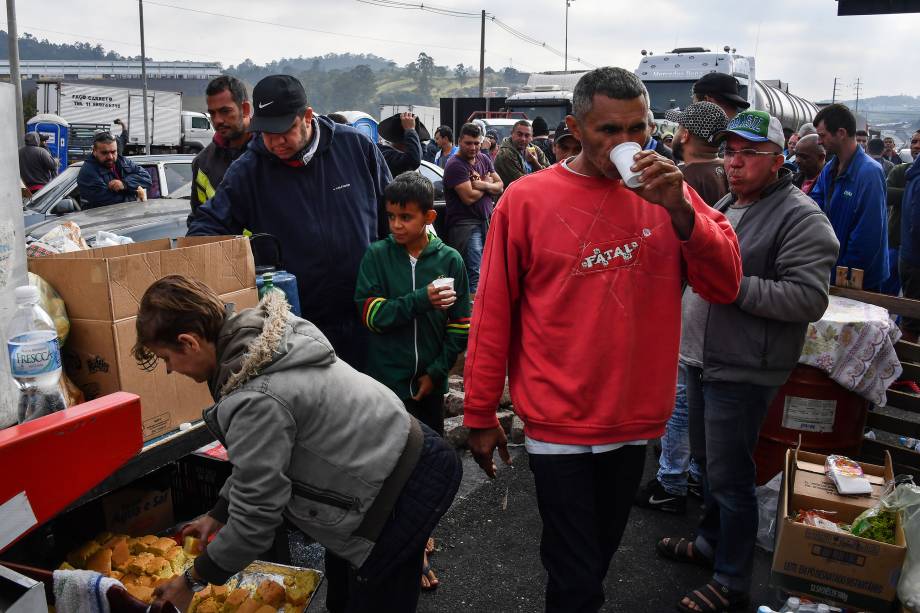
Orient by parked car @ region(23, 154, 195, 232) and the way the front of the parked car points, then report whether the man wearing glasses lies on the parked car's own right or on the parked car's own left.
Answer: on the parked car's own left

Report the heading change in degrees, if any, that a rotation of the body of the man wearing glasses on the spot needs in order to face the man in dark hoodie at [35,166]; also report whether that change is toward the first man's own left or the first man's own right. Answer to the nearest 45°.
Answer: approximately 90° to the first man's own right

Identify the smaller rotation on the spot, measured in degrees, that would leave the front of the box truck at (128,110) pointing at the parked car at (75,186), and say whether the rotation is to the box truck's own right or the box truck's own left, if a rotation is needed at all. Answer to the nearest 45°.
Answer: approximately 135° to the box truck's own right

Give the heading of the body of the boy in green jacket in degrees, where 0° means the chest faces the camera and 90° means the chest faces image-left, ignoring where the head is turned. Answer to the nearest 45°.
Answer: approximately 0°

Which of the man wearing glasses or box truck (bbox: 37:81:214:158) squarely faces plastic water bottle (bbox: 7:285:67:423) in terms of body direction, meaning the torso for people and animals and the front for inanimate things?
the man wearing glasses

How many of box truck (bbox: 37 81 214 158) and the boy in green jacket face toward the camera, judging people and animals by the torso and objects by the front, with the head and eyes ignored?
1

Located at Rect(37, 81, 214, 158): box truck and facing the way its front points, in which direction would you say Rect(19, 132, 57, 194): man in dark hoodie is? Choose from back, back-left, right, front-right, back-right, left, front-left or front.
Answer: back-right

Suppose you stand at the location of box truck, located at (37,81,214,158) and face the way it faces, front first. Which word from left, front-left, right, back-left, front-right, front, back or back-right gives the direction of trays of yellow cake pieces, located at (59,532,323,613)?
back-right

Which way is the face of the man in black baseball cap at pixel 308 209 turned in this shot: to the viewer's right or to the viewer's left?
to the viewer's left

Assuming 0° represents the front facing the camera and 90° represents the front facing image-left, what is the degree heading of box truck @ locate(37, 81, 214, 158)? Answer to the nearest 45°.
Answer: approximately 225°

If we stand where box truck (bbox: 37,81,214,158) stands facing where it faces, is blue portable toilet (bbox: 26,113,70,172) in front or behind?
behind
